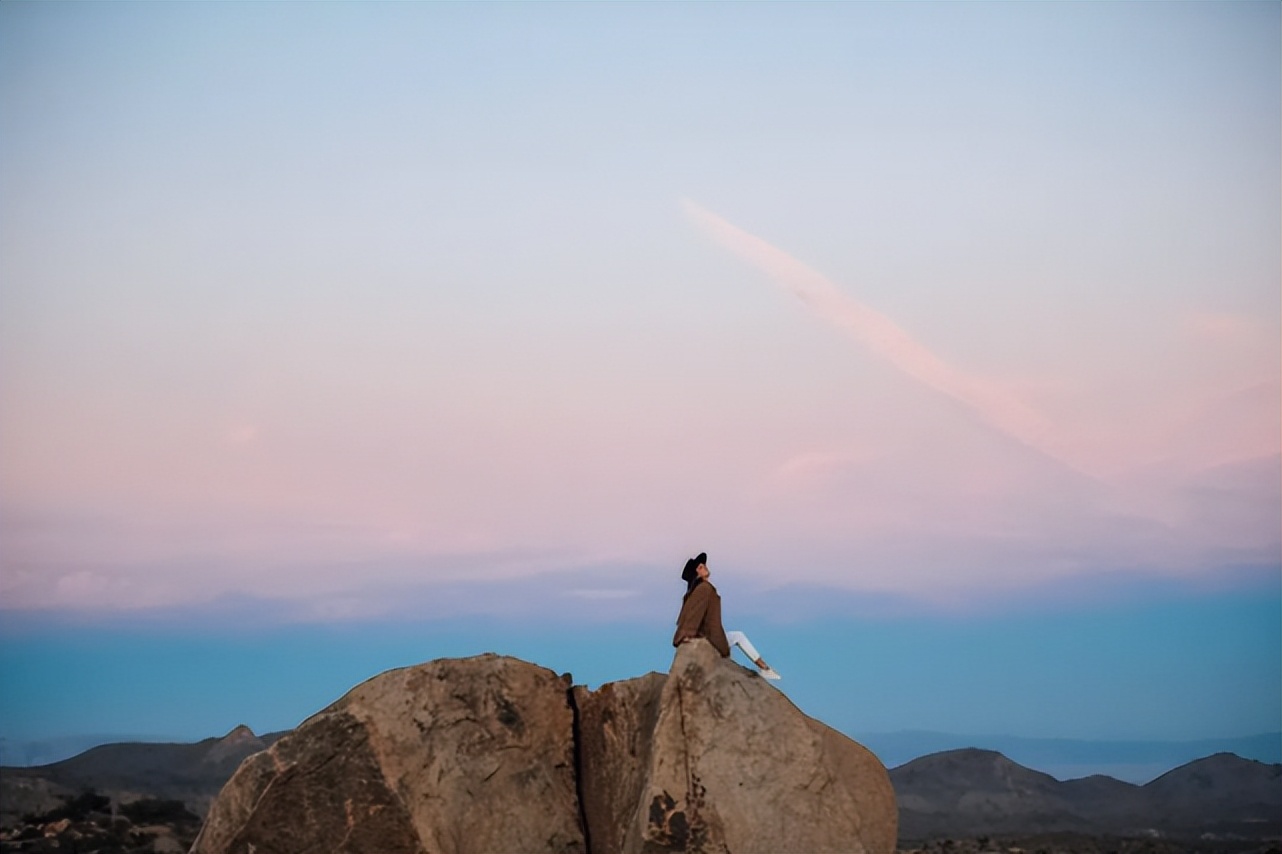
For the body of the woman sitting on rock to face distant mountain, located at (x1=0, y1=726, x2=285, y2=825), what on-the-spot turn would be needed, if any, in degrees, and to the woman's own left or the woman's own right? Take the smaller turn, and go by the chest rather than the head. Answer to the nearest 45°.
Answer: approximately 135° to the woman's own left

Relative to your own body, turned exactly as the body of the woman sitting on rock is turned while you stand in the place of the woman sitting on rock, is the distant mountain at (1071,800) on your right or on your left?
on your left

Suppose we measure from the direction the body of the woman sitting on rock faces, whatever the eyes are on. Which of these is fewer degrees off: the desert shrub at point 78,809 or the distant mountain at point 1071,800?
the distant mountain

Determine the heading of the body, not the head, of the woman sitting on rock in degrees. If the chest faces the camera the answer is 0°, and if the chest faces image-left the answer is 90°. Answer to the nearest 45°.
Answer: approximately 270°

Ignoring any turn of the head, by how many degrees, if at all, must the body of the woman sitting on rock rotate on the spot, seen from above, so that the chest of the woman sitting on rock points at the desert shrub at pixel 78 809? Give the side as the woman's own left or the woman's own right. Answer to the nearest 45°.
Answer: approximately 135° to the woman's own left

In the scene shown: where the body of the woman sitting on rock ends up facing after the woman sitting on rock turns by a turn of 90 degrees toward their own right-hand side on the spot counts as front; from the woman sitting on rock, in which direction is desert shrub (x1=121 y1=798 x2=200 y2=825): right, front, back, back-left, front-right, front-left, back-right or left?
back-right
